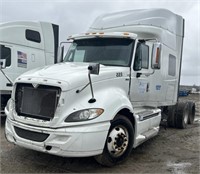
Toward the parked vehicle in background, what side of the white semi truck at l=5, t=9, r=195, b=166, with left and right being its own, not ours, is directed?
right

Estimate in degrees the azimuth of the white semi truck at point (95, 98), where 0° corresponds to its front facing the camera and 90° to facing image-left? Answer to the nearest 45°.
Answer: approximately 45°

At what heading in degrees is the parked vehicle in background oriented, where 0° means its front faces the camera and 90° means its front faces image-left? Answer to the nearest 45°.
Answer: approximately 45°
